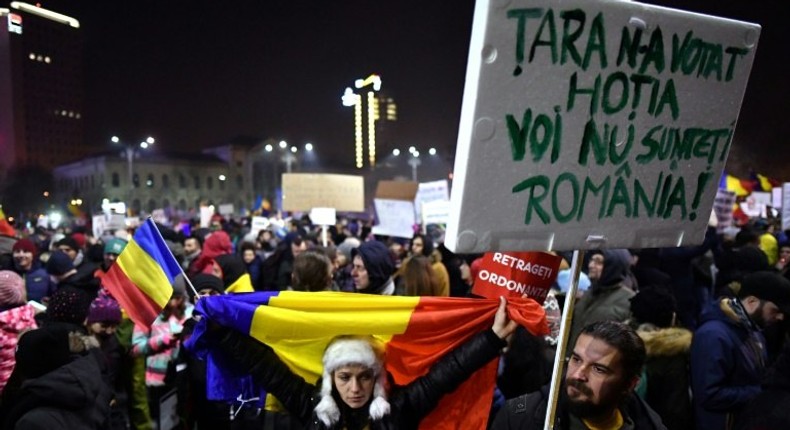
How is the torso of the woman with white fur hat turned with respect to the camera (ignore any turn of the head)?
toward the camera

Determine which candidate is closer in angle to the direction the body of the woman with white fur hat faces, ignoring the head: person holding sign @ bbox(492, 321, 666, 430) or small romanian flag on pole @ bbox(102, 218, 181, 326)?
the person holding sign

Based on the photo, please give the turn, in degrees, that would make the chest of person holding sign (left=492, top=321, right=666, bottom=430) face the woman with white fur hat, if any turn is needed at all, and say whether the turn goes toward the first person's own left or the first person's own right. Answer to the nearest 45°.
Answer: approximately 45° to the first person's own right

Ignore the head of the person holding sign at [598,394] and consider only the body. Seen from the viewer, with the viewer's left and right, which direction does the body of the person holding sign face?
facing the viewer and to the left of the viewer

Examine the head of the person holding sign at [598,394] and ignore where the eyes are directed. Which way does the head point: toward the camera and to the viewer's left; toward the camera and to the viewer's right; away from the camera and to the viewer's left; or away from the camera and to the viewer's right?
toward the camera and to the viewer's left

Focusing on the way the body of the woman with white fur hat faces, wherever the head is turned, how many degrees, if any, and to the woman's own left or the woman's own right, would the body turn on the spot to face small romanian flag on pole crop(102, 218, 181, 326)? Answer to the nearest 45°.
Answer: approximately 135° to the woman's own right

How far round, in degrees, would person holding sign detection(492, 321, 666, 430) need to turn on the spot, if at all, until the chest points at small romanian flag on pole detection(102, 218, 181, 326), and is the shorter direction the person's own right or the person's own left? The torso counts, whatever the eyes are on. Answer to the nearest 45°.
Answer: approximately 135° to the person's own right

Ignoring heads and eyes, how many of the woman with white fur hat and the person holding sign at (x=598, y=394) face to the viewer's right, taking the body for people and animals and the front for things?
0
